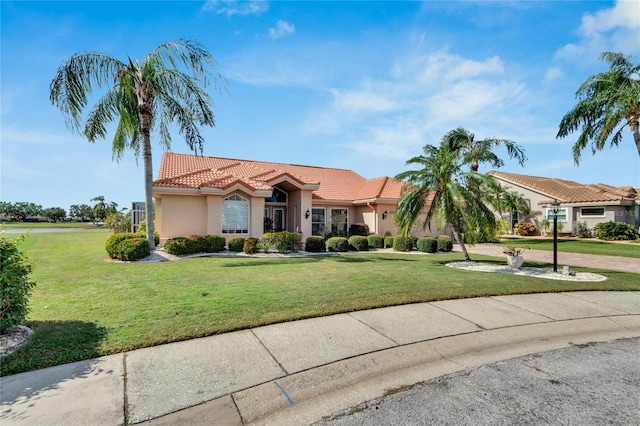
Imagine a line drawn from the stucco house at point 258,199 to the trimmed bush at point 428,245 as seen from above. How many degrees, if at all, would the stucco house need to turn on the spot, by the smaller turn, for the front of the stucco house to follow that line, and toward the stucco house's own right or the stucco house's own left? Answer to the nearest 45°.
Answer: approximately 90° to the stucco house's own left

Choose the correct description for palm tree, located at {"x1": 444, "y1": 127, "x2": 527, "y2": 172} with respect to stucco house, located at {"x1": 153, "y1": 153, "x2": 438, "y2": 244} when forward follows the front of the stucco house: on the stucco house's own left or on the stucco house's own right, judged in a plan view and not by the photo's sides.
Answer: on the stucco house's own left

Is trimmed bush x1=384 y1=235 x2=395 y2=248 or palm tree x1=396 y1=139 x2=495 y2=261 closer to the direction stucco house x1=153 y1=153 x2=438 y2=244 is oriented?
the palm tree

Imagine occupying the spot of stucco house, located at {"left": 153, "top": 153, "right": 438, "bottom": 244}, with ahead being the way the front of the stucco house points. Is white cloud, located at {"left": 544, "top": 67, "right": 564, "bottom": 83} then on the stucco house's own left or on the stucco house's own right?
on the stucco house's own left

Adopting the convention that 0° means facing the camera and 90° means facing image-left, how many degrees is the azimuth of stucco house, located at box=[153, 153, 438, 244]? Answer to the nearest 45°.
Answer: approximately 0°

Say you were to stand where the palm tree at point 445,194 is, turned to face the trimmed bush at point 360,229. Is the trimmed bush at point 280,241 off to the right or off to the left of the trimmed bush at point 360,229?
left

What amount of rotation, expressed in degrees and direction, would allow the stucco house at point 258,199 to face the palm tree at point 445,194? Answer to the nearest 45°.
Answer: approximately 45° to its left

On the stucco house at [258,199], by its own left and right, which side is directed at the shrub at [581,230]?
left

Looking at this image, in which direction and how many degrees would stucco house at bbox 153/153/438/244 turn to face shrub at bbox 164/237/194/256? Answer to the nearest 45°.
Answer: approximately 45° to its right
